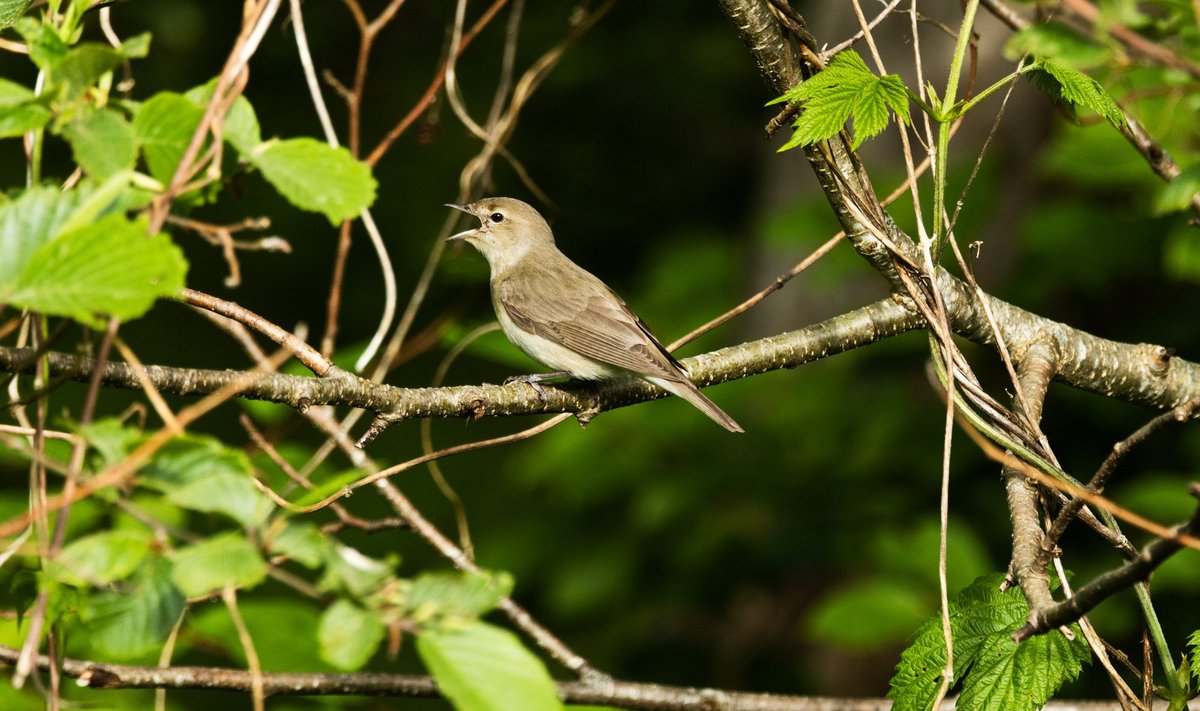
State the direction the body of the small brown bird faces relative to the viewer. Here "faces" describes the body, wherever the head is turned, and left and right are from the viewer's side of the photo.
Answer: facing to the left of the viewer

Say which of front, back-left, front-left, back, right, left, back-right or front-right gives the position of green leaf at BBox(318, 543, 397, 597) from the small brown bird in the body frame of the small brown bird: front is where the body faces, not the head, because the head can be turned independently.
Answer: left

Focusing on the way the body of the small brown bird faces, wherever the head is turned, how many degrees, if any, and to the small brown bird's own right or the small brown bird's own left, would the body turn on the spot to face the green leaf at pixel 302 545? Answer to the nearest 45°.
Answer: approximately 90° to the small brown bird's own left

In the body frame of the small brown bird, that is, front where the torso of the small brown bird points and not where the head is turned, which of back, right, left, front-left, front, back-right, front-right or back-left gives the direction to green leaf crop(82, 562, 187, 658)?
front

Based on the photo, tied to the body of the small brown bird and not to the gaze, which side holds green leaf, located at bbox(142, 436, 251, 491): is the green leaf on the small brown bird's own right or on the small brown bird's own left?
on the small brown bird's own left

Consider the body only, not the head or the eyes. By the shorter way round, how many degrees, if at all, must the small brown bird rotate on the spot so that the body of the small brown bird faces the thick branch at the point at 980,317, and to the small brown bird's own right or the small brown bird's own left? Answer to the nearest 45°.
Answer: approximately 135° to the small brown bird's own left
